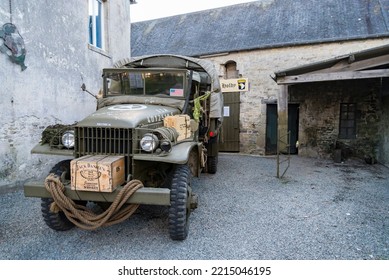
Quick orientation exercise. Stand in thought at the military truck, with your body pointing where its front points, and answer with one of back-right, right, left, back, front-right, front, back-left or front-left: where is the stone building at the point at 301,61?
back

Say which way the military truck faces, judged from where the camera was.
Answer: facing the viewer and to the left of the viewer
